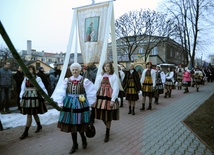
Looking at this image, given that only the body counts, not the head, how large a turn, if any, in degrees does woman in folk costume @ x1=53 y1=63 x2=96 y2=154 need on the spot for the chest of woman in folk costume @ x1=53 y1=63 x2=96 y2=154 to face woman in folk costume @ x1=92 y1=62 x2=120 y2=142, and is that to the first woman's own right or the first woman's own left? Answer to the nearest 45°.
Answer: approximately 135° to the first woman's own left

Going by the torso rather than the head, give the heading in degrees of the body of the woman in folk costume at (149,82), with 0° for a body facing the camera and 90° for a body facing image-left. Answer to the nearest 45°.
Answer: approximately 45°

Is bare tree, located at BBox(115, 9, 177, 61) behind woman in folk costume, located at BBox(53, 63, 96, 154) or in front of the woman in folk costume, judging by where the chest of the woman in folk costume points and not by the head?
behind

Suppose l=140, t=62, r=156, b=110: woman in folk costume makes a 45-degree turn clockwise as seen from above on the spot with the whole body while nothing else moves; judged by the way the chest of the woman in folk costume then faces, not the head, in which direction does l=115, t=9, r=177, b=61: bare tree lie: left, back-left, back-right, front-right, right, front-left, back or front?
right

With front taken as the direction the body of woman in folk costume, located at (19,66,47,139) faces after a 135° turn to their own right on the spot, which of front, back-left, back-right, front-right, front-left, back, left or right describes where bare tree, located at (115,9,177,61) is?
front-right

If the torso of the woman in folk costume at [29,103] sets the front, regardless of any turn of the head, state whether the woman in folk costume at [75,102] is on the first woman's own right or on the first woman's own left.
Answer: on the first woman's own left

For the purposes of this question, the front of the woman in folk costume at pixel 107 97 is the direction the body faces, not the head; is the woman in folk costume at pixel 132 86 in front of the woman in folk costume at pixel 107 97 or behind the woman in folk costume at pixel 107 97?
behind

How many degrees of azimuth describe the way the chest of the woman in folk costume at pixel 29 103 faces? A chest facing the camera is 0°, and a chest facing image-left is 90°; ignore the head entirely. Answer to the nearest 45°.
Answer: approximately 45°

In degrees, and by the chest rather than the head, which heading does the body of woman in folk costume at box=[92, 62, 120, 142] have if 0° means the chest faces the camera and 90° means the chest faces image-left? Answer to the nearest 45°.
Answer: approximately 45°
